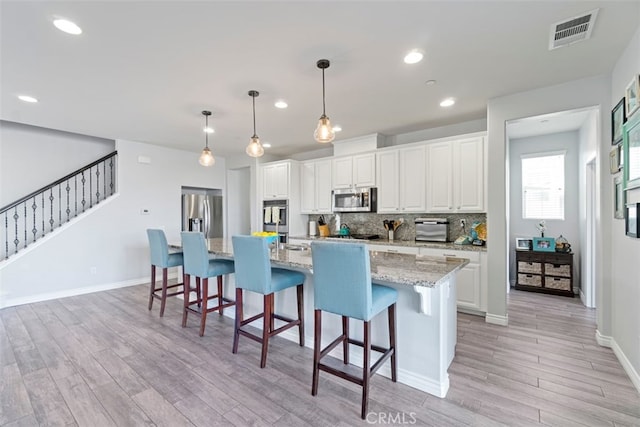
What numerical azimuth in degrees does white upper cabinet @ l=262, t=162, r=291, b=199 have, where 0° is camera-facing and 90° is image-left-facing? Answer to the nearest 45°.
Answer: approximately 45°

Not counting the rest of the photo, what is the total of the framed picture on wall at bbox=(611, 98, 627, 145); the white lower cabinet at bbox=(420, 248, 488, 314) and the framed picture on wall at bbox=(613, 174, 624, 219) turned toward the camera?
1

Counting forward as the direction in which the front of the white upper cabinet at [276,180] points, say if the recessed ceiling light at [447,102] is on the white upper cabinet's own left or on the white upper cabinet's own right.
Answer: on the white upper cabinet's own left

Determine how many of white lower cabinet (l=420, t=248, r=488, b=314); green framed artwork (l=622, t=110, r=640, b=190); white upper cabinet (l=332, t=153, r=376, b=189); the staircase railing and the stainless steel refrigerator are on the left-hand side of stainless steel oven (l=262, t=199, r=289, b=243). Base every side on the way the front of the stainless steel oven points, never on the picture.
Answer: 3

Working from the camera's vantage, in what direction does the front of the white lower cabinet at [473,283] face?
facing the viewer

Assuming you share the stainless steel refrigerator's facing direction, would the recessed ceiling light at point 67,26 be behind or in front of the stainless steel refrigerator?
in front

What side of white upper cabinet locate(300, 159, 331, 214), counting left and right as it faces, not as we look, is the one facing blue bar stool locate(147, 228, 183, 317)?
front

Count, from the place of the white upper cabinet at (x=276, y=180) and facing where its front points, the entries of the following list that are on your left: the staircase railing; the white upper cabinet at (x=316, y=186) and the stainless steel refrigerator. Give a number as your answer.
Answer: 1

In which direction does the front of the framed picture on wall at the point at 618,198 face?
to the viewer's left

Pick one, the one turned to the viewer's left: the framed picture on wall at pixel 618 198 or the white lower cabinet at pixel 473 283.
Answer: the framed picture on wall

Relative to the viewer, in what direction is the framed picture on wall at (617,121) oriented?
to the viewer's left

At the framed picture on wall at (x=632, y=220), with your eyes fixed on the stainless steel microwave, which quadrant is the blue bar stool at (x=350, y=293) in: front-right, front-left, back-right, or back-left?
front-left

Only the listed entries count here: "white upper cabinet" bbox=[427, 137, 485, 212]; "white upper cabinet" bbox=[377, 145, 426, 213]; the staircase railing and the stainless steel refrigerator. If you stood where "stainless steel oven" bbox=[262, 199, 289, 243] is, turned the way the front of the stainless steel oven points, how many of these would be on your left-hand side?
2

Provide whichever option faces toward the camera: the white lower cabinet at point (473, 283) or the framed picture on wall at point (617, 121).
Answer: the white lower cabinet

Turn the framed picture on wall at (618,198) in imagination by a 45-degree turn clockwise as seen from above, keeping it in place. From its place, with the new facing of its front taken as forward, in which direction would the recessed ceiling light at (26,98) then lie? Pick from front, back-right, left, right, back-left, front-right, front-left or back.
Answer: left
